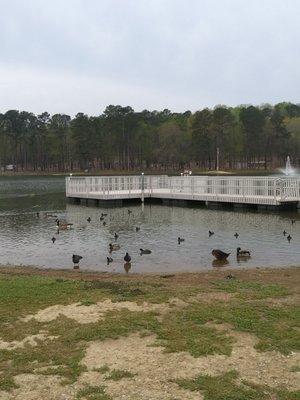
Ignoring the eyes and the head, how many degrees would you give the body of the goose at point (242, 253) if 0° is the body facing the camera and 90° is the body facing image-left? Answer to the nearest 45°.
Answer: approximately 90°

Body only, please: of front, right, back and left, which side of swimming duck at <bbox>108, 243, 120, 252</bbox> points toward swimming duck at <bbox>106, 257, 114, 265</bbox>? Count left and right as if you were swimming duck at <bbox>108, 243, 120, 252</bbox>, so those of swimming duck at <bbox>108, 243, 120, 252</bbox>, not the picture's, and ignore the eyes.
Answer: left

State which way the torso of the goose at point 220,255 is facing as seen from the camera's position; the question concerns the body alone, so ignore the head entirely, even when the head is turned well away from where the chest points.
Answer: to the viewer's left

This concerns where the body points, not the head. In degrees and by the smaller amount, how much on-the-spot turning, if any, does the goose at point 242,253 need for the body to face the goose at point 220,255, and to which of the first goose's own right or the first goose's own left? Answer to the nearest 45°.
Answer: approximately 45° to the first goose's own left

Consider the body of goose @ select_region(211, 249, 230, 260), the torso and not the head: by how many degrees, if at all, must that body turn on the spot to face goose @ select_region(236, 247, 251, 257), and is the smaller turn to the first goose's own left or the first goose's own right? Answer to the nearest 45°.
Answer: approximately 135° to the first goose's own right

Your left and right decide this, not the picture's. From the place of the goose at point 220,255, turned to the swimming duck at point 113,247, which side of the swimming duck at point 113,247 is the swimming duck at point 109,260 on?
left

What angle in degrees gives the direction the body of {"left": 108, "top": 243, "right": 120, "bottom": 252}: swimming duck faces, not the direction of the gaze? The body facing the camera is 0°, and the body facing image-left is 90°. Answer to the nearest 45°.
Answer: approximately 90°
